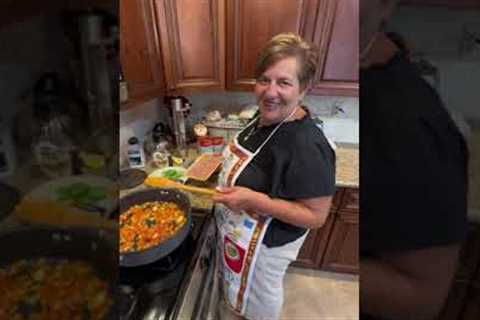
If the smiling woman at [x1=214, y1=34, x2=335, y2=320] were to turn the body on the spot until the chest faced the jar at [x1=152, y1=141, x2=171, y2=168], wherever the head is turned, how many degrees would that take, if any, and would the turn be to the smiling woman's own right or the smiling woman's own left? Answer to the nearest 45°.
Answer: approximately 90° to the smiling woman's own right

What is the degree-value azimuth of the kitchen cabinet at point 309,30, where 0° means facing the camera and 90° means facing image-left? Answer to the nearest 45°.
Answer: approximately 0°

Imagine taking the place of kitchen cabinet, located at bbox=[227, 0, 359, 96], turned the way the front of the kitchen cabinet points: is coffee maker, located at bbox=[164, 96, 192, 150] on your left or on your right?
on your right

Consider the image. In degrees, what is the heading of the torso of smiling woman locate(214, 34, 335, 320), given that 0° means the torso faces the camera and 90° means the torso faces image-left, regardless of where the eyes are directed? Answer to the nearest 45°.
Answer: approximately 45°
